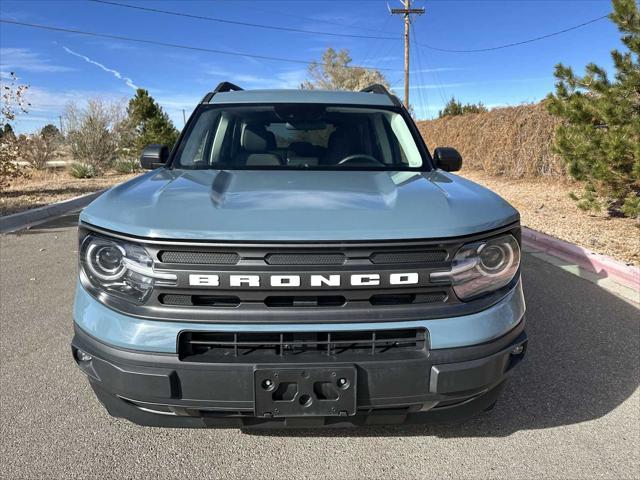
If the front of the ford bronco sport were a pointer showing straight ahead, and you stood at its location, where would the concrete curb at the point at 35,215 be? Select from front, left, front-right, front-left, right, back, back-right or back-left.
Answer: back-right

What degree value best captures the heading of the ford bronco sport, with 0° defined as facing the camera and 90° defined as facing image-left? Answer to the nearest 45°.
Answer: approximately 0°

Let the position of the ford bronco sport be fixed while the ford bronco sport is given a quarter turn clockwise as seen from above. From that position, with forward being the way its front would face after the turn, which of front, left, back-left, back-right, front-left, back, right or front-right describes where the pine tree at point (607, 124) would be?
back-right

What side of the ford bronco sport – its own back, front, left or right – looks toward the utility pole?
back

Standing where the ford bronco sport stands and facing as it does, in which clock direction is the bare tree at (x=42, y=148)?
The bare tree is roughly at 5 o'clock from the ford bronco sport.

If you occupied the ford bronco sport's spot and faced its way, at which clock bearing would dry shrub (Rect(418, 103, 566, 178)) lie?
The dry shrub is roughly at 7 o'clock from the ford bronco sport.

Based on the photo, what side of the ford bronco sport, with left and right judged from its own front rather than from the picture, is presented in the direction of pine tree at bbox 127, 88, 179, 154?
back
